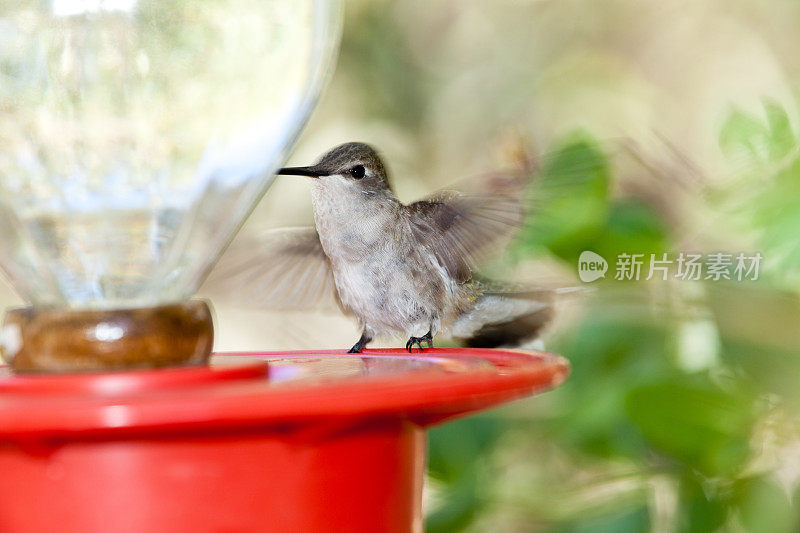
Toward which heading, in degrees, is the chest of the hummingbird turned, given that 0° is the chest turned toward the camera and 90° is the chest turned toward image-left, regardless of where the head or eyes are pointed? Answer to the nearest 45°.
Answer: approximately 45°
